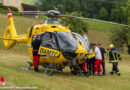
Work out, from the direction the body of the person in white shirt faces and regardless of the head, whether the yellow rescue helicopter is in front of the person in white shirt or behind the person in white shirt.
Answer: in front

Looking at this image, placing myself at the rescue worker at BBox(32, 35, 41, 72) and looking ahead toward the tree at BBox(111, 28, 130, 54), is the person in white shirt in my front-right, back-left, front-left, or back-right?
front-right

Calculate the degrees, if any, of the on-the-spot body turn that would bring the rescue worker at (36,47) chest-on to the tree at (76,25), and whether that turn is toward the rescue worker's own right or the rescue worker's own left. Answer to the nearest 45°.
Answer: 0° — they already face it

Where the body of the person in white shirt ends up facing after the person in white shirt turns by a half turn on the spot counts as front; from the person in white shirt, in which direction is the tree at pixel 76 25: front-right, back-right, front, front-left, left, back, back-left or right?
left

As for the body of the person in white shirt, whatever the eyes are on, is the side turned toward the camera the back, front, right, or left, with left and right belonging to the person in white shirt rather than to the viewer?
left

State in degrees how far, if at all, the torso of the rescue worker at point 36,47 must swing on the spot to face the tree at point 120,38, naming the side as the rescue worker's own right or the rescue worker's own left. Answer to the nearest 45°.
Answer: approximately 45° to the rescue worker's own right

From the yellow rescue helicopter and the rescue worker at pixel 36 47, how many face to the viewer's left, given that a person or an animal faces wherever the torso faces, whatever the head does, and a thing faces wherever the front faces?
0

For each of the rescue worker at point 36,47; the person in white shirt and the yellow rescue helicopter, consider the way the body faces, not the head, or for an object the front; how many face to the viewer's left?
1

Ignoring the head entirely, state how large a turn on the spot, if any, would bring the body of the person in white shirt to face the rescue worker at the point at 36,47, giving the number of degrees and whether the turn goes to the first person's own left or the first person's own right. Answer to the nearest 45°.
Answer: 0° — they already face them

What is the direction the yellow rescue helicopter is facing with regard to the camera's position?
facing the viewer and to the right of the viewer

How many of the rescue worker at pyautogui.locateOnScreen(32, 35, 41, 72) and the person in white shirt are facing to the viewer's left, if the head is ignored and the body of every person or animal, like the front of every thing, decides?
1
